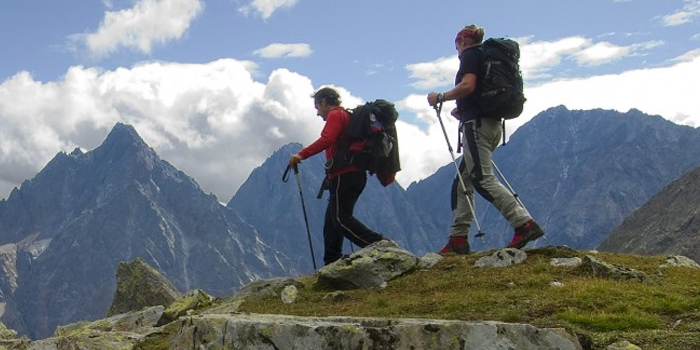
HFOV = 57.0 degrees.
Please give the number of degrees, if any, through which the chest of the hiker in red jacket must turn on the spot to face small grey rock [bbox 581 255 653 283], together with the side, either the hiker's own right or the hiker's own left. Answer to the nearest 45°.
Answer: approximately 135° to the hiker's own left

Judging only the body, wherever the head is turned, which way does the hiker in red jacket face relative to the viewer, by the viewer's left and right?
facing to the left of the viewer

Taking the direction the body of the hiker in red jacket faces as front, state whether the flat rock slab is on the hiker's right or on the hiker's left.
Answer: on the hiker's left
